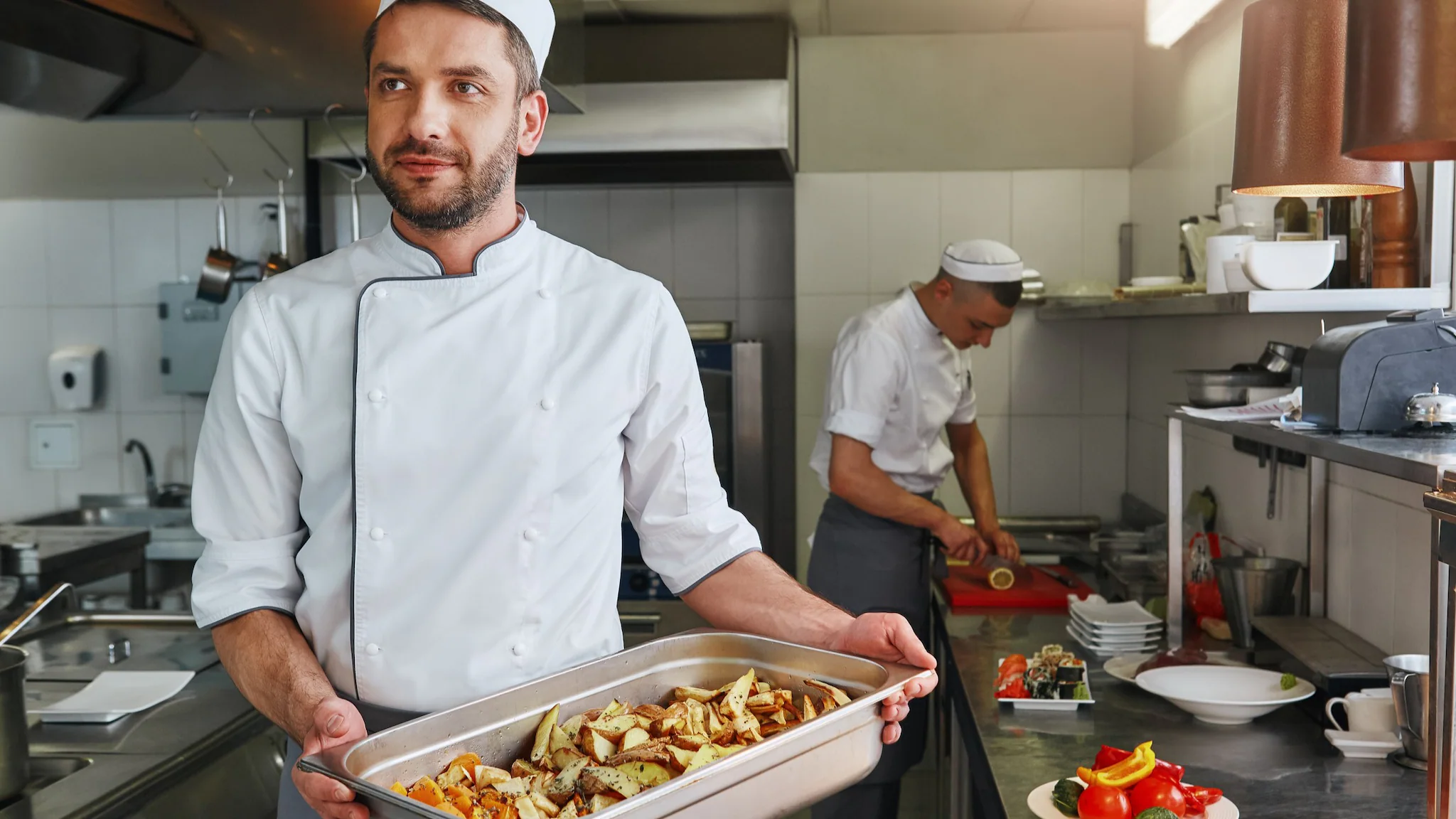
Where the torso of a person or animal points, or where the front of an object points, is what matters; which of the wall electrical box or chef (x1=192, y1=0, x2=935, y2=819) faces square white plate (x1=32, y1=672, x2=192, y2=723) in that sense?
the wall electrical box

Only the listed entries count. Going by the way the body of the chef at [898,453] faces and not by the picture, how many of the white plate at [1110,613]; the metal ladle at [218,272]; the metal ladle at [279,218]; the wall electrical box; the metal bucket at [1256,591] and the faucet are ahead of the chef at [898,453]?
2

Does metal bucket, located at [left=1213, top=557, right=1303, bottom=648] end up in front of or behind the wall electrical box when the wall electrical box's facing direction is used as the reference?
in front

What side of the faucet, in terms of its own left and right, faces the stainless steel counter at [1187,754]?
left

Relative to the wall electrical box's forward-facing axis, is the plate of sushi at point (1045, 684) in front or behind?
in front

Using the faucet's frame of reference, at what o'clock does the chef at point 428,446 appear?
The chef is roughly at 9 o'clock from the faucet.

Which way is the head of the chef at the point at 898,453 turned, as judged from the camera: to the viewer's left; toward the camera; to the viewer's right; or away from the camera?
to the viewer's right

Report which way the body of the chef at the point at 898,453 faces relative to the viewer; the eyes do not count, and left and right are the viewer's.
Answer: facing the viewer and to the right of the viewer

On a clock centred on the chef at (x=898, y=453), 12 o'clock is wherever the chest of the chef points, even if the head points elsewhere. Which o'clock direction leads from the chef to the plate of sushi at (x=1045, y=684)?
The plate of sushi is roughly at 1 o'clock from the chef.

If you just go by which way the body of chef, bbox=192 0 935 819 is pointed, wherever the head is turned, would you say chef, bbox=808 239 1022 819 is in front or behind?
behind

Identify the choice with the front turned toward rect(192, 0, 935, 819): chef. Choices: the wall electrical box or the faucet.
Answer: the wall electrical box
